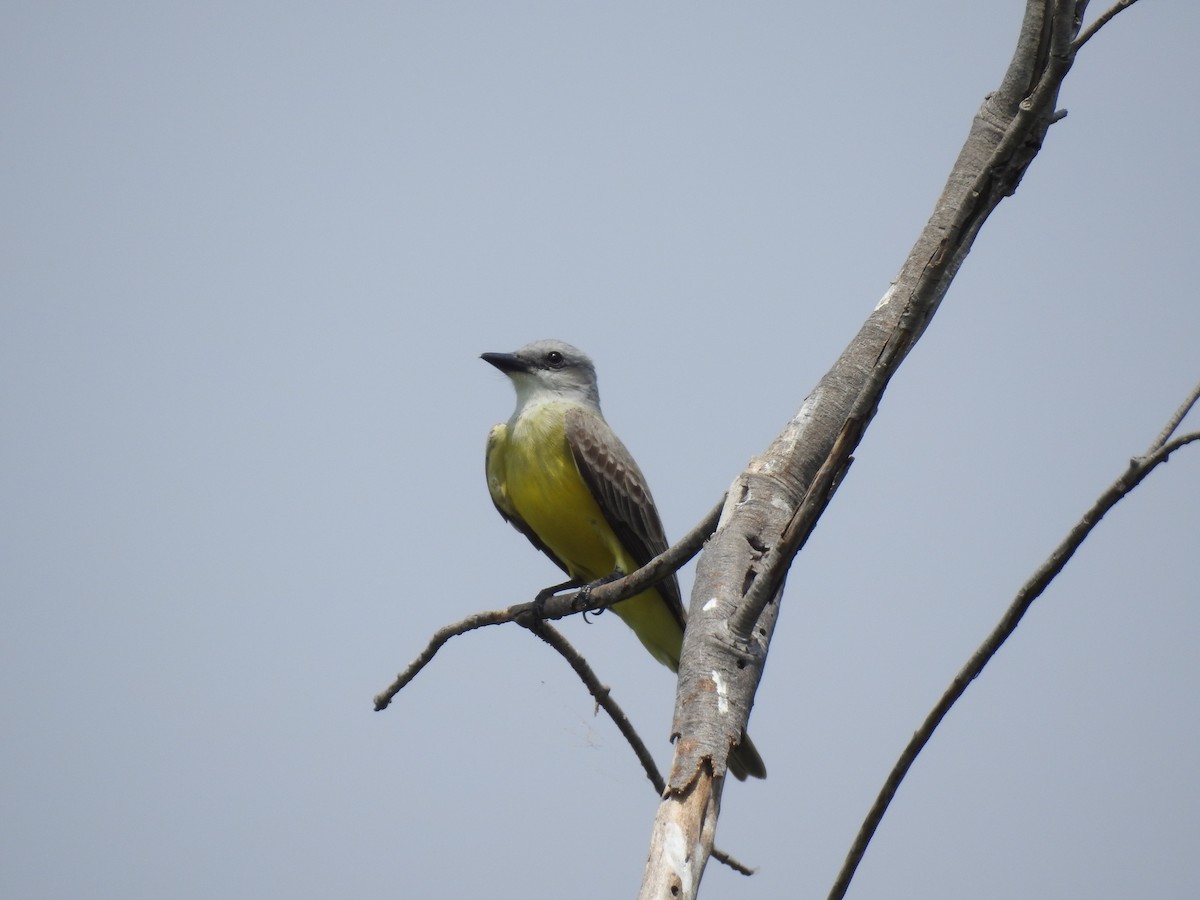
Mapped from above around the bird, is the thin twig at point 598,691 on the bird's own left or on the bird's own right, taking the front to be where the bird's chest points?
on the bird's own left

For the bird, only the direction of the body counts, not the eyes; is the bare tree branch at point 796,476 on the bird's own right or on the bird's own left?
on the bird's own left

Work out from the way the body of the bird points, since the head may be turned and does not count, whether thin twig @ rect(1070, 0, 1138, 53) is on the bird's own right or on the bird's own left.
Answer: on the bird's own left

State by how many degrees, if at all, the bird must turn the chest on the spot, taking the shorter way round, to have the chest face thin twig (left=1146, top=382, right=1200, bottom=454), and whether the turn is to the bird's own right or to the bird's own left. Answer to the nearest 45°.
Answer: approximately 135° to the bird's own left

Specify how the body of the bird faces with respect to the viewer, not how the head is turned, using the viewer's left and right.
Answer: facing the viewer and to the left of the viewer
